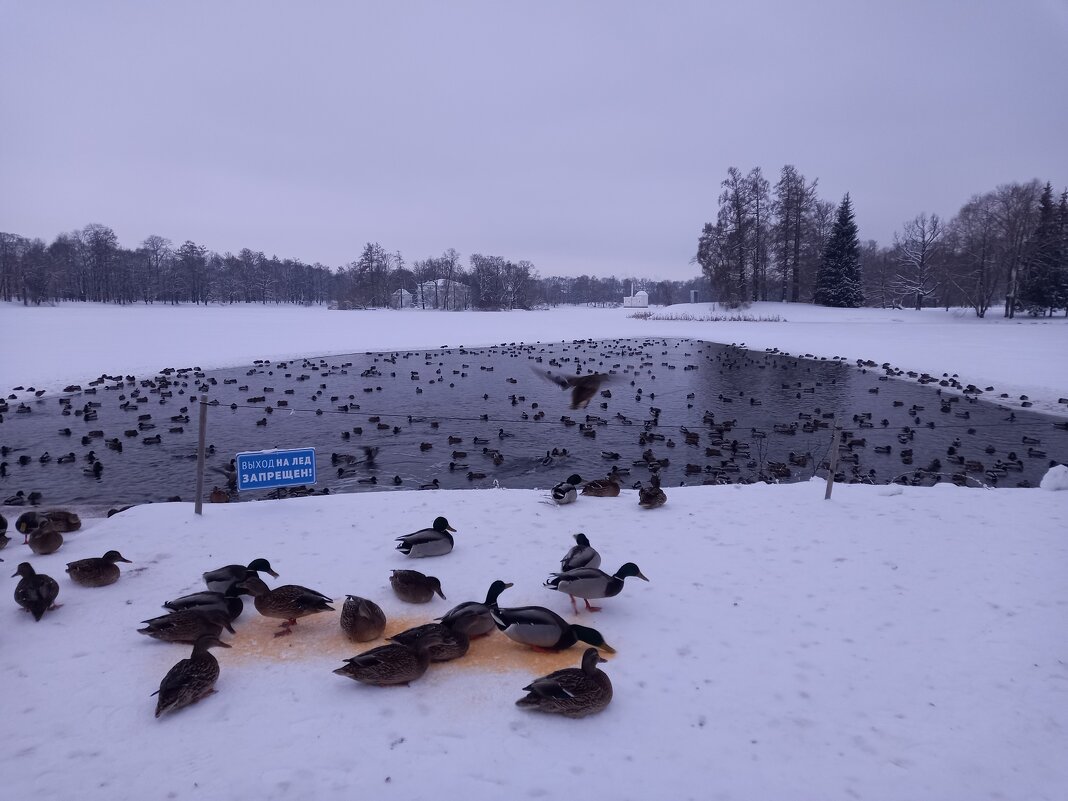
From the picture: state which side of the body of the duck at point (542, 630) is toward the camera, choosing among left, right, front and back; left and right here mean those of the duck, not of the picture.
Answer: right

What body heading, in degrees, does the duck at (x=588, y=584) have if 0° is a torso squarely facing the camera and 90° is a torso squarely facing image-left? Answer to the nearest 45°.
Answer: approximately 270°

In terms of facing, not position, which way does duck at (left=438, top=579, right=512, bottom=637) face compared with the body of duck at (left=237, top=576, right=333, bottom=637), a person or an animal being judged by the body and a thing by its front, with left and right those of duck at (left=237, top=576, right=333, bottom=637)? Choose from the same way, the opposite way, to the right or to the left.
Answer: the opposite way

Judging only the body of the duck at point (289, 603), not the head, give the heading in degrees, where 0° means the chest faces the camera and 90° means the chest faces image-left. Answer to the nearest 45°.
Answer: approximately 90°

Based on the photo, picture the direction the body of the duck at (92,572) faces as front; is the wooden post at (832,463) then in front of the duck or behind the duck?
in front

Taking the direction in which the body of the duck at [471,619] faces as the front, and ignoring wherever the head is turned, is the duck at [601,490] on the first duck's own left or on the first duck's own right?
on the first duck's own left

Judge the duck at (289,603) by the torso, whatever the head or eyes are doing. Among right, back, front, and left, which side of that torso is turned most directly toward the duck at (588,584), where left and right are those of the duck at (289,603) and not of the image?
back

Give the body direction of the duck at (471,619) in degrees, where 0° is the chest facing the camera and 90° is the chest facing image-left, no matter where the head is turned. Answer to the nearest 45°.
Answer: approximately 270°

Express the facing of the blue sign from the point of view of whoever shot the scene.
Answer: facing the viewer

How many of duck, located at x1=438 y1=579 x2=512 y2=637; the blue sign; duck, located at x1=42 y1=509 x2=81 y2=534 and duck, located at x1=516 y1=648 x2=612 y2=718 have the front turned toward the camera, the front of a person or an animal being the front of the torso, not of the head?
1

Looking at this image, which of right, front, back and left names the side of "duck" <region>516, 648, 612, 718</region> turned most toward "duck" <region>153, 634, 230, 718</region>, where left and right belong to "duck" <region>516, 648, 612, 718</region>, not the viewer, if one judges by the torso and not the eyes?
back

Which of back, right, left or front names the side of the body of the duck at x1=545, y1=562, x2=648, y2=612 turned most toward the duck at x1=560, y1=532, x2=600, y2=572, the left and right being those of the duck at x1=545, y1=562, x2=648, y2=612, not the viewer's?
left

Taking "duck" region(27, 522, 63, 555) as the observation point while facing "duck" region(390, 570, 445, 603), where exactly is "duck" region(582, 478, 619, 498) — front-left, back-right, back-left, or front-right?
front-left

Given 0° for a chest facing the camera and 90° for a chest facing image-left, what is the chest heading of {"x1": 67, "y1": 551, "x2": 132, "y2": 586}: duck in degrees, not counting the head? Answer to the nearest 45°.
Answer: approximately 270°

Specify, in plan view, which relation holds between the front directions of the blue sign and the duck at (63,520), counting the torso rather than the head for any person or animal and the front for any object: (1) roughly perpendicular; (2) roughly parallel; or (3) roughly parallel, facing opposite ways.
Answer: roughly perpendicular

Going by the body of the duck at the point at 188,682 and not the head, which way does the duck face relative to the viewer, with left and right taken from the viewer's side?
facing away from the viewer and to the right of the viewer

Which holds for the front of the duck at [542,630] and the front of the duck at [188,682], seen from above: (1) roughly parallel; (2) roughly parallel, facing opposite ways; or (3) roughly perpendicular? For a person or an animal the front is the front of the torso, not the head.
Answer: roughly perpendicular

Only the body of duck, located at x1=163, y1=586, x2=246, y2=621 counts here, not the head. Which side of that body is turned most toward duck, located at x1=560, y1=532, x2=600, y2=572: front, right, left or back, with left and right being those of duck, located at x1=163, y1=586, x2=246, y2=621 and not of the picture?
front
